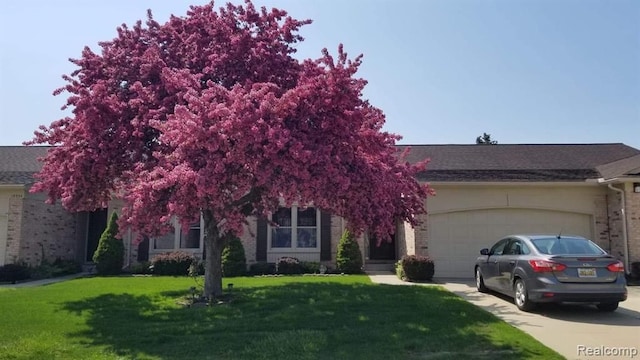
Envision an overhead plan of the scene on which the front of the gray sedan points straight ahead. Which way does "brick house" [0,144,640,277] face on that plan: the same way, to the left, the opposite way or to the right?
the opposite way

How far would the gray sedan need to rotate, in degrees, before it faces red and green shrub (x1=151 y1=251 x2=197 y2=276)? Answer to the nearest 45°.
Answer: approximately 45° to its left

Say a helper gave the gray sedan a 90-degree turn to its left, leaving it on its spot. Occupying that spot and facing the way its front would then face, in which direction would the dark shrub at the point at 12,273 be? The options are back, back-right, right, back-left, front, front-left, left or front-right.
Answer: front-right

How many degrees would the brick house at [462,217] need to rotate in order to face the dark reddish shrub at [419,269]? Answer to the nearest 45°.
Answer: approximately 45° to its right

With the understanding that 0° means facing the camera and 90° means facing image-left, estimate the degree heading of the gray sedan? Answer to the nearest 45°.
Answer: approximately 135°

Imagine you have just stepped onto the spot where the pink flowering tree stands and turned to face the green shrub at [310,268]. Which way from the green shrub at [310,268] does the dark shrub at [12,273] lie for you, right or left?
left

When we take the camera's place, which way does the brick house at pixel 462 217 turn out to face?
facing the viewer

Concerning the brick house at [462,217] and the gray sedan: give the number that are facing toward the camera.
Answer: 1

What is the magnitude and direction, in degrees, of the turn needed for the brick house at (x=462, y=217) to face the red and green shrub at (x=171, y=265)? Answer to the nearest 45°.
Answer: approximately 90° to its right

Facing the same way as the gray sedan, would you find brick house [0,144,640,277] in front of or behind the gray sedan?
in front

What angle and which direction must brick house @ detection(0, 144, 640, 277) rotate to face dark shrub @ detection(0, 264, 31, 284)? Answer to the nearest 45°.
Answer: approximately 90° to its right
